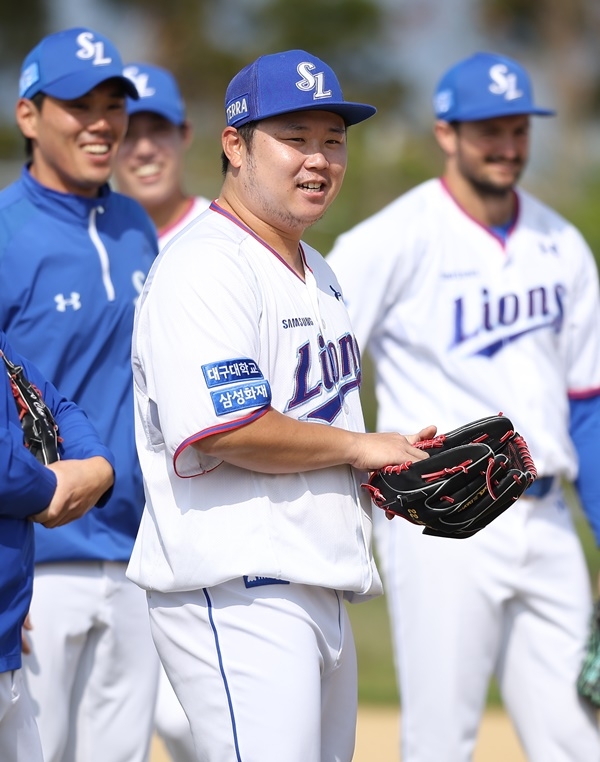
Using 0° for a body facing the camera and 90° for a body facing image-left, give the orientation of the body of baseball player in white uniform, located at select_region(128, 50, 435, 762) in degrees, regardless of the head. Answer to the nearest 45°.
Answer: approximately 315°

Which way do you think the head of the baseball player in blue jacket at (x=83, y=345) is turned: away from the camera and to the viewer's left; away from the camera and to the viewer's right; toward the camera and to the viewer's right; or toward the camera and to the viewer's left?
toward the camera and to the viewer's right

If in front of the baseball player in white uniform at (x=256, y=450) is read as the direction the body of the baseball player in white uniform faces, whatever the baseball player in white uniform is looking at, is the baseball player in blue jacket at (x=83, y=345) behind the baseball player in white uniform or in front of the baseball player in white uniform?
behind

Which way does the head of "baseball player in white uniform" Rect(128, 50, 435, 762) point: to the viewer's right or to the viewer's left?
to the viewer's right

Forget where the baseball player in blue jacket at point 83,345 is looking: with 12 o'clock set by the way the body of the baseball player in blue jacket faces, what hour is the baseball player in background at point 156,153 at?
The baseball player in background is roughly at 8 o'clock from the baseball player in blue jacket.

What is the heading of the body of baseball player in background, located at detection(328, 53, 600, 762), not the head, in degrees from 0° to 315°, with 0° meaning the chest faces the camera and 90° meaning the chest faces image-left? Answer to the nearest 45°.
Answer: approximately 315°

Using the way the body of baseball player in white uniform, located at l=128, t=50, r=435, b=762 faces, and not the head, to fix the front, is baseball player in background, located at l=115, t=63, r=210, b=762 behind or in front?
behind

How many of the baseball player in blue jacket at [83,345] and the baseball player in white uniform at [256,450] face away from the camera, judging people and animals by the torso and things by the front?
0
